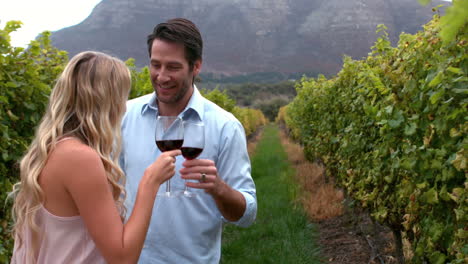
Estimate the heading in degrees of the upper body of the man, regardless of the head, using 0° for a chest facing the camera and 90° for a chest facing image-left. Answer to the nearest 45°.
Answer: approximately 45°

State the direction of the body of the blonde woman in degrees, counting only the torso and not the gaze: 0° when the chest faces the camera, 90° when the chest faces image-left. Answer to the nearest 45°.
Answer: approximately 225°

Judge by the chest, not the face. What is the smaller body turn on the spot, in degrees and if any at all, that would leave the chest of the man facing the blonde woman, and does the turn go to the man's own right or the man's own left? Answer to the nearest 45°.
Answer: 0° — they already face them

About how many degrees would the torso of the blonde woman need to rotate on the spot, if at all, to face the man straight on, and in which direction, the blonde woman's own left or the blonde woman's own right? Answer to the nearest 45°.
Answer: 0° — they already face them

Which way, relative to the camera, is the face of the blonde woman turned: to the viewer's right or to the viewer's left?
to the viewer's right

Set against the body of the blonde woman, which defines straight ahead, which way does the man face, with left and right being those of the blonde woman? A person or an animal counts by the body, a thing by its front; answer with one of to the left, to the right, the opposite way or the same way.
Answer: the opposite way
